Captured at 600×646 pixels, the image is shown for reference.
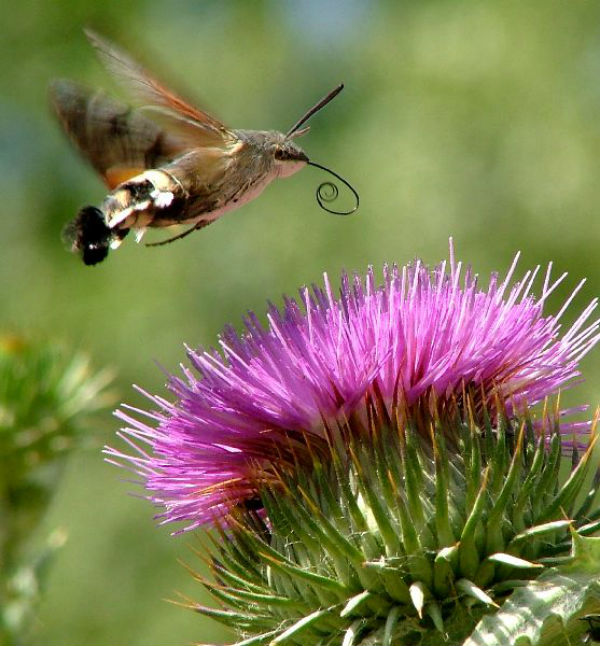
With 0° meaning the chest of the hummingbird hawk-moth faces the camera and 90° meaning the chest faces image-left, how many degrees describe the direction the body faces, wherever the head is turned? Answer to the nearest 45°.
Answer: approximately 270°

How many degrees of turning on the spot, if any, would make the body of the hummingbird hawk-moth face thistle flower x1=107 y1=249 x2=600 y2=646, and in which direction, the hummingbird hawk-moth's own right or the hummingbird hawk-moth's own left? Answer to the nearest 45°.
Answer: approximately 45° to the hummingbird hawk-moth's own right
